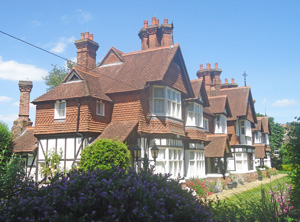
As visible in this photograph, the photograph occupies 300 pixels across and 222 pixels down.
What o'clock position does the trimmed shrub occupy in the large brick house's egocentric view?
The trimmed shrub is roughly at 2 o'clock from the large brick house.

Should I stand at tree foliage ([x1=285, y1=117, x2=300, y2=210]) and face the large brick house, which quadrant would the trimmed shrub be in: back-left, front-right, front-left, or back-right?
front-left

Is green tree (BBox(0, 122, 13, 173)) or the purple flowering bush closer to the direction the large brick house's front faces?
the purple flowering bush

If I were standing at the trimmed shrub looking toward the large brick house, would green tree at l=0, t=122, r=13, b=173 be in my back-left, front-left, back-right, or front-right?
front-left

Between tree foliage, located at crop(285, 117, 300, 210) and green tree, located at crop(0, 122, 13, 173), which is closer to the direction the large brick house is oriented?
the tree foliage

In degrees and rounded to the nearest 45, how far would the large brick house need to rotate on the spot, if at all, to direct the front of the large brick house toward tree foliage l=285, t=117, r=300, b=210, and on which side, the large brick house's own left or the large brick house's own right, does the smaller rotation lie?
0° — it already faces it

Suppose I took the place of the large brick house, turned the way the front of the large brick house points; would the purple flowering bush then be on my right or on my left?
on my right

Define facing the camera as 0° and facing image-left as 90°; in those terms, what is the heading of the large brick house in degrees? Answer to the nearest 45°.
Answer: approximately 315°
